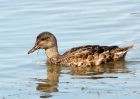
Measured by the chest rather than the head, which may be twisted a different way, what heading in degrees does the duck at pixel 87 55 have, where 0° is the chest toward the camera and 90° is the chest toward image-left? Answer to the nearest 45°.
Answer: approximately 90°
